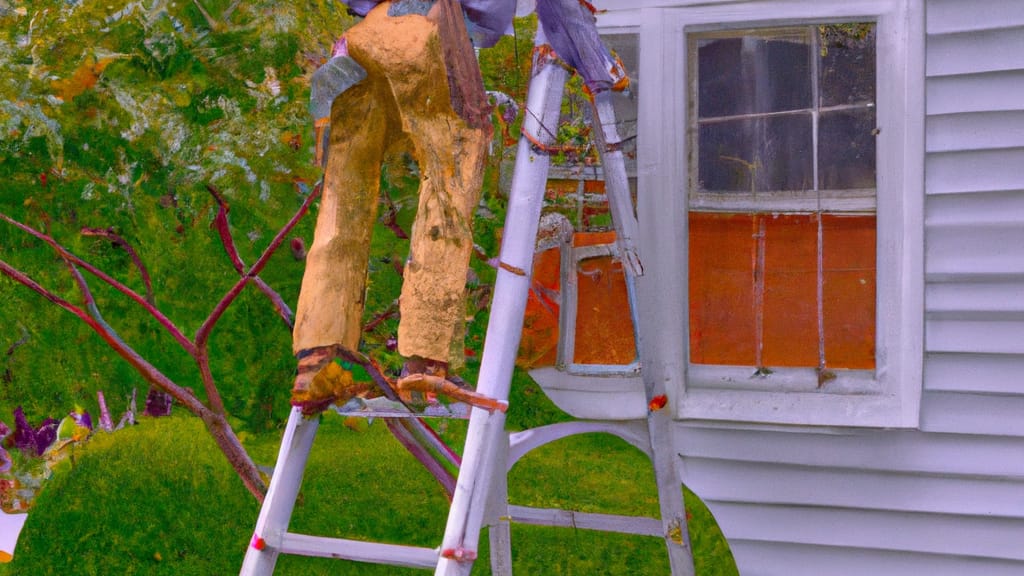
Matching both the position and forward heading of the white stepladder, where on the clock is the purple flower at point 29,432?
The purple flower is roughly at 3 o'clock from the white stepladder.

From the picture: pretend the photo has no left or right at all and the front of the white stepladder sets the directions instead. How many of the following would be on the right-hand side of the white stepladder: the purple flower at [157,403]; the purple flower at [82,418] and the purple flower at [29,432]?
3

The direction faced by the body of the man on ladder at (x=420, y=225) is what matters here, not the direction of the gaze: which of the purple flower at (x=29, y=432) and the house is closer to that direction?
the house

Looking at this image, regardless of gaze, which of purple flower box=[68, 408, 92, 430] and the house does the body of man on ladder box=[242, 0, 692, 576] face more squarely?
the house

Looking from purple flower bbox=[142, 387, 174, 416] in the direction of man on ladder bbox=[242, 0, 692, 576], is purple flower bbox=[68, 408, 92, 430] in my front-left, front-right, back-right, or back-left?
back-right

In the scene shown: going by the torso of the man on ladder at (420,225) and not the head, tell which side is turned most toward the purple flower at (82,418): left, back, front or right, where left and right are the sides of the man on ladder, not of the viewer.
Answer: left

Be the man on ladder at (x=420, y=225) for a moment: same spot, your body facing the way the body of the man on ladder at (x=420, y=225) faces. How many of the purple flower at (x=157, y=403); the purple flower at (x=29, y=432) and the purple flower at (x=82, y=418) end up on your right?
0

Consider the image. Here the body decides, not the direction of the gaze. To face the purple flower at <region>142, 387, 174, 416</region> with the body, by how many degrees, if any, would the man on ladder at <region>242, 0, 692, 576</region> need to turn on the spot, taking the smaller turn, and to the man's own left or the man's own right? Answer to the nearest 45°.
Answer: approximately 90° to the man's own left

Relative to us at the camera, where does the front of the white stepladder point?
facing the viewer and to the left of the viewer

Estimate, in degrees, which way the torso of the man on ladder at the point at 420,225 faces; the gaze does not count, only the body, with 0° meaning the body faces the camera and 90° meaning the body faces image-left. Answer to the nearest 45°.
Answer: approximately 225°

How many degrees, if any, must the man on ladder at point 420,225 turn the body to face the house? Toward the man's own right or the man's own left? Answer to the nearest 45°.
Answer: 0° — they already face it

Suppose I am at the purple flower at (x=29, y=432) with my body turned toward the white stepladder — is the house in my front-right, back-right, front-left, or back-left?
front-left

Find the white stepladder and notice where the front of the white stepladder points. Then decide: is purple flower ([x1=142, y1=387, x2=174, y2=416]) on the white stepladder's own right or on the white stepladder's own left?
on the white stepladder's own right

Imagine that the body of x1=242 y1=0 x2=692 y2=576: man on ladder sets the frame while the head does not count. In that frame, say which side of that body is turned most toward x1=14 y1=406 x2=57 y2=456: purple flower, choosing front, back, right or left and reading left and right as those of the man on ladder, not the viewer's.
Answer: left

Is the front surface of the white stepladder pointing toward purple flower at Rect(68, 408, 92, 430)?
no
